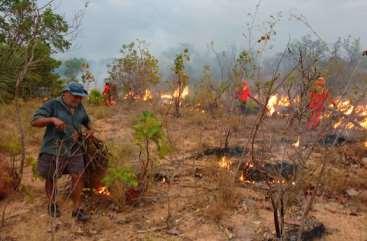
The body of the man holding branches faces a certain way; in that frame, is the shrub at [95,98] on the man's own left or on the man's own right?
on the man's own left

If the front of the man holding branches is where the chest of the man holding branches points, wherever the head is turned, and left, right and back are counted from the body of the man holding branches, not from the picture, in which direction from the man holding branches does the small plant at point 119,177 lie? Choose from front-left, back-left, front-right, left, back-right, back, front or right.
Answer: front-left

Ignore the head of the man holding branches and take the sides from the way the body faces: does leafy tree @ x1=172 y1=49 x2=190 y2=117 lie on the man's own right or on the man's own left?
on the man's own left

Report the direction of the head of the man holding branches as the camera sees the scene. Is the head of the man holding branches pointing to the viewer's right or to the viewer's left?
to the viewer's right

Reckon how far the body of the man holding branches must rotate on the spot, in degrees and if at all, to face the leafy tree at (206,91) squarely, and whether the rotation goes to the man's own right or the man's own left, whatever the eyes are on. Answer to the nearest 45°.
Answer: approximately 90° to the man's own left

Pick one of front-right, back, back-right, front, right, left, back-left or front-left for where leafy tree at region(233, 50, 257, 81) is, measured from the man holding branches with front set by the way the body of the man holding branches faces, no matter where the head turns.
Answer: left

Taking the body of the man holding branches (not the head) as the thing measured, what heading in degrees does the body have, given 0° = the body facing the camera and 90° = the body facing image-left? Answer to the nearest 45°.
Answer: approximately 315°
